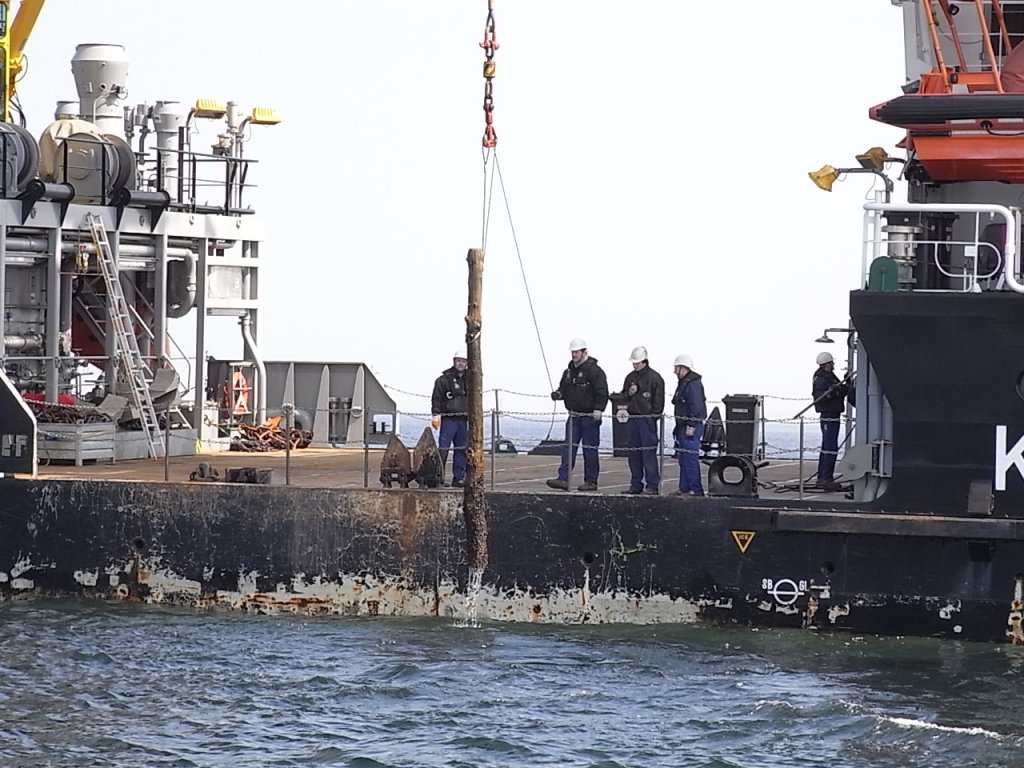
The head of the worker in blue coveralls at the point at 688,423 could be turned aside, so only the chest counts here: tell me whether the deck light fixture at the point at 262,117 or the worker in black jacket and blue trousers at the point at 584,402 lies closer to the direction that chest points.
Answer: the worker in black jacket and blue trousers

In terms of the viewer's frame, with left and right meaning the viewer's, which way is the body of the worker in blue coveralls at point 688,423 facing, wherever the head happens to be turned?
facing to the left of the viewer

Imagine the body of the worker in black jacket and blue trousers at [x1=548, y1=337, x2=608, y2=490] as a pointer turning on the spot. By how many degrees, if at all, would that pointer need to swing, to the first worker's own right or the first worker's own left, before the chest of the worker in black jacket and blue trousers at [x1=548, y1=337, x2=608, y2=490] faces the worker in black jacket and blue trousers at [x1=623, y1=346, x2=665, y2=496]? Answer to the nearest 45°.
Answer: approximately 90° to the first worker's own left

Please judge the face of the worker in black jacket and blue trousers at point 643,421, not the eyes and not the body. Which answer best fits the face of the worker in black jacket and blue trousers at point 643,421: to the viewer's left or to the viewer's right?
to the viewer's left

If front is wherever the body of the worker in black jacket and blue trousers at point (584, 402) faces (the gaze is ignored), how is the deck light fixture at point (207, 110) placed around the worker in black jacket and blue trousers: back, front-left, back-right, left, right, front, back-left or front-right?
right

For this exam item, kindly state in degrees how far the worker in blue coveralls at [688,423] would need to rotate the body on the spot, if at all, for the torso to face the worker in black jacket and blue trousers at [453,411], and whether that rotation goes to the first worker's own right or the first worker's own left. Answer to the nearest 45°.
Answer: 0° — they already face them

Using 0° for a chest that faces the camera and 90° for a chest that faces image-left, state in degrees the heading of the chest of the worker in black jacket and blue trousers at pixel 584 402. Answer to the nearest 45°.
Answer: approximately 45°
